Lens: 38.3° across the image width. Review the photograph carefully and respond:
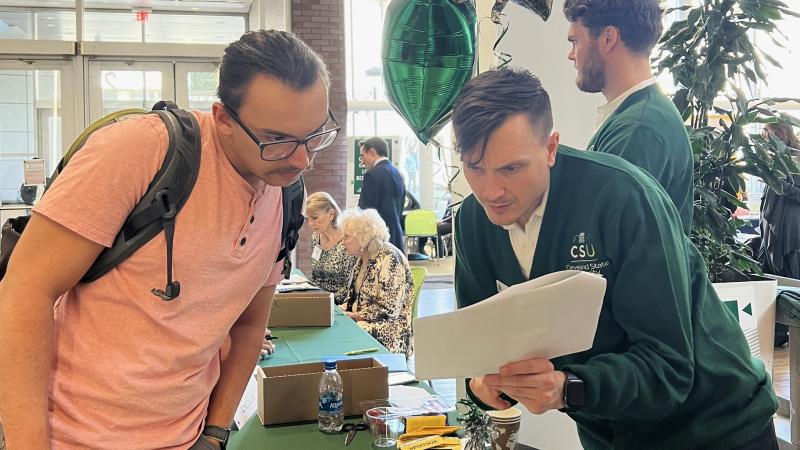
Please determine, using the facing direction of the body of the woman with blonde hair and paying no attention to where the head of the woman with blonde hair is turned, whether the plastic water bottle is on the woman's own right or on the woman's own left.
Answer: on the woman's own left

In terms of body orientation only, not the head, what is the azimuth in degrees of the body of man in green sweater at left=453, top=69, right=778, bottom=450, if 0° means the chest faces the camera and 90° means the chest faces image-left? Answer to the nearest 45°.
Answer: approximately 45°

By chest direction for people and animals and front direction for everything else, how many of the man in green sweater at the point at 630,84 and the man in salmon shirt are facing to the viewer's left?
1

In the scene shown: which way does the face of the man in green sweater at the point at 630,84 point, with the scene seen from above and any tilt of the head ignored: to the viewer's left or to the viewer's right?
to the viewer's left

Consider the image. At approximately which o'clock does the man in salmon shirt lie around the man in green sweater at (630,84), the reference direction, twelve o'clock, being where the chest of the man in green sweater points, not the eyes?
The man in salmon shirt is roughly at 11 o'clock from the man in green sweater.

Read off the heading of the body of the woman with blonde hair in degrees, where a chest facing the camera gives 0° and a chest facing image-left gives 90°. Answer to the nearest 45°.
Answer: approximately 45°

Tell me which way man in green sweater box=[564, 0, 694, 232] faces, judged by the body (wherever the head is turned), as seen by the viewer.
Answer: to the viewer's left

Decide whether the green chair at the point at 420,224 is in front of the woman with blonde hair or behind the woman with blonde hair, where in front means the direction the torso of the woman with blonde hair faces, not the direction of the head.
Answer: behind

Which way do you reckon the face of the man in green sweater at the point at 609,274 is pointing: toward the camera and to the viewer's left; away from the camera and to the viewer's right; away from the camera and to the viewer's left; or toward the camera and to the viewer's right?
toward the camera and to the viewer's left

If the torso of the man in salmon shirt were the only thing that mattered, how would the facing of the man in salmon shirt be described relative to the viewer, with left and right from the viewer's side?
facing the viewer and to the right of the viewer

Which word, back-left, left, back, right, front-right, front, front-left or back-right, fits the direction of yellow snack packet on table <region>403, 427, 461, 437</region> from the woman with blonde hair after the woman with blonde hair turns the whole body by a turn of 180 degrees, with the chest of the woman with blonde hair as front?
back-right

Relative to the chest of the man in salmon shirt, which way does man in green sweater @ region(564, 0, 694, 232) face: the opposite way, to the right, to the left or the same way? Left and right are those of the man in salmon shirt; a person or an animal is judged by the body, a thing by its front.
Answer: the opposite way
